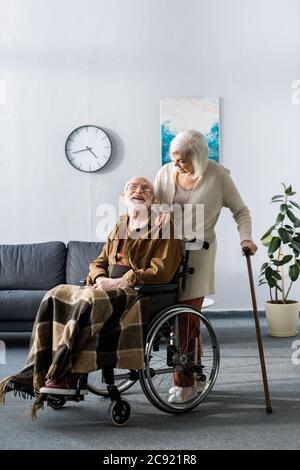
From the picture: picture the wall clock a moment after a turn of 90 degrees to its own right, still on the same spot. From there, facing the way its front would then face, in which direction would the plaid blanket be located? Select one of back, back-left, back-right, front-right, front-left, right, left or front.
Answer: left

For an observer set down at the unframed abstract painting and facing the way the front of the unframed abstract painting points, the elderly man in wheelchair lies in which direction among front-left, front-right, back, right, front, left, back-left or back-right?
front

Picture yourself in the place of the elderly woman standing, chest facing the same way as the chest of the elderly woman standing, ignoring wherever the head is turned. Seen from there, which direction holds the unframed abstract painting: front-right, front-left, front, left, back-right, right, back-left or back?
back-right

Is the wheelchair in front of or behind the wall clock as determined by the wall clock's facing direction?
in front

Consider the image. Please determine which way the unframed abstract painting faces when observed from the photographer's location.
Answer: facing the viewer

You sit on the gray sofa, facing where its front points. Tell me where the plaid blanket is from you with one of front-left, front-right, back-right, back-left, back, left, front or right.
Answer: front

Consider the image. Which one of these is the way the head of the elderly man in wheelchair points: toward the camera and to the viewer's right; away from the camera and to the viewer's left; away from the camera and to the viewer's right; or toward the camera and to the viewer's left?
toward the camera and to the viewer's right

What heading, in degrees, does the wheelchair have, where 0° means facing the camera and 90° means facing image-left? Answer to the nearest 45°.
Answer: approximately 45°

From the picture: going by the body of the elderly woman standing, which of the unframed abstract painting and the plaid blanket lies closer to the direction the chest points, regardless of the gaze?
the plaid blanket

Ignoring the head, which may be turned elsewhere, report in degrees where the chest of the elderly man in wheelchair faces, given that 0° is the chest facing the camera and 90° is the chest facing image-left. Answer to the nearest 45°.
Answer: approximately 45°

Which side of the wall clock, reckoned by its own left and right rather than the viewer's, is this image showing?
front

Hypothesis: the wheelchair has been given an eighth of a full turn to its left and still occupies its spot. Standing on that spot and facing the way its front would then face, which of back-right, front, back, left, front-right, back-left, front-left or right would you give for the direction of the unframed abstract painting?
back

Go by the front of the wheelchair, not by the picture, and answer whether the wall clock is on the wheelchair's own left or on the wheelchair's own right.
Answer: on the wheelchair's own right

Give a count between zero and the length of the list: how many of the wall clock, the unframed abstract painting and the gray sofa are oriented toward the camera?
3

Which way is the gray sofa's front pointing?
toward the camera

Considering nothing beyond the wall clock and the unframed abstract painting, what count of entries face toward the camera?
2

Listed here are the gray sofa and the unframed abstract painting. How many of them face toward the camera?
2
